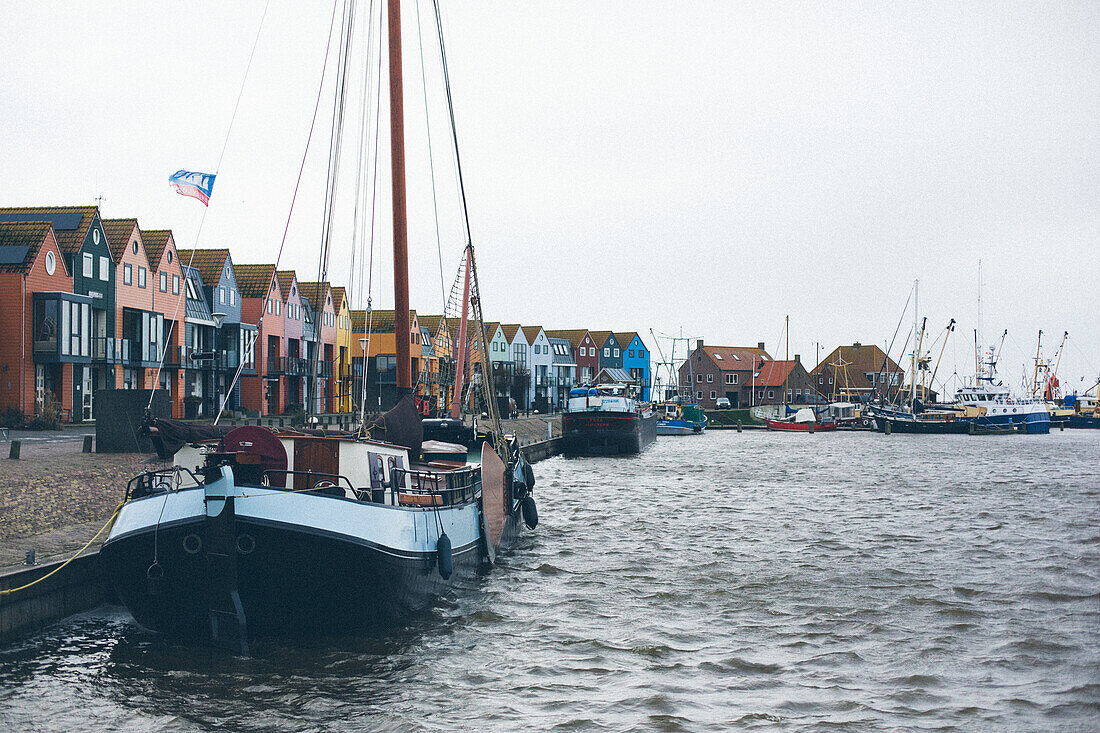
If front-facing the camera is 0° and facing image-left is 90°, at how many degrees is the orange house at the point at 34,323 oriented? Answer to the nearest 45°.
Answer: approximately 315°

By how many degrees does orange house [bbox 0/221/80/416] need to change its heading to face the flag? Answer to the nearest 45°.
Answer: approximately 45° to its right

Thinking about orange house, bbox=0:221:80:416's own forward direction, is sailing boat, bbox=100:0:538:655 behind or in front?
in front
